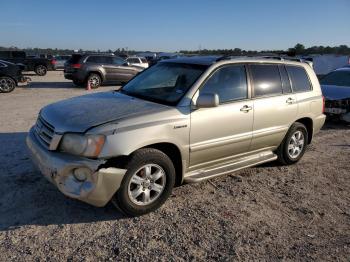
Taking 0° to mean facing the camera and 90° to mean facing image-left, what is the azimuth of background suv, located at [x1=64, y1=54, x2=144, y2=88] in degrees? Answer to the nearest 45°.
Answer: approximately 225°

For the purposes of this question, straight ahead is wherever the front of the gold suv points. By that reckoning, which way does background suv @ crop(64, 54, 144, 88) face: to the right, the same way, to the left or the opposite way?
the opposite way

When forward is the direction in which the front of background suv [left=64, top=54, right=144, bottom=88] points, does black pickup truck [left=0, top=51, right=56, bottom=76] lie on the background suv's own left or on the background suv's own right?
on the background suv's own left

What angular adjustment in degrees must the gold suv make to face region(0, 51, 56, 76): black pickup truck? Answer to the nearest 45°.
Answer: approximately 90° to its right

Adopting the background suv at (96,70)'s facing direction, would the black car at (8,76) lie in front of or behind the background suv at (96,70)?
behind

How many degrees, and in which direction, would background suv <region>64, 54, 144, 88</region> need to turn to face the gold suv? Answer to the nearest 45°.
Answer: approximately 135° to its right

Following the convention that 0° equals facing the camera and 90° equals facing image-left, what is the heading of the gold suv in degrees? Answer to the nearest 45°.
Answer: approximately 45°
